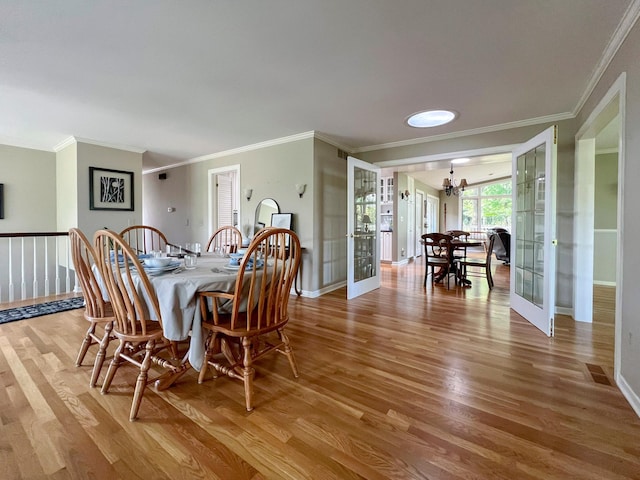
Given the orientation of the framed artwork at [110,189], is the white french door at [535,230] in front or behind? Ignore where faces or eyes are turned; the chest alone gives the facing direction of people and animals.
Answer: in front

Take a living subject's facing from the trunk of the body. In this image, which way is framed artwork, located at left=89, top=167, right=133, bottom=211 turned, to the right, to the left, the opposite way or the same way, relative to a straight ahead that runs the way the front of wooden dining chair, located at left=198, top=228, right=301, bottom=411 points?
the opposite way

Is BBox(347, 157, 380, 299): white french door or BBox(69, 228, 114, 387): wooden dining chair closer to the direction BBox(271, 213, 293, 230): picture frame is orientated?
the wooden dining chair

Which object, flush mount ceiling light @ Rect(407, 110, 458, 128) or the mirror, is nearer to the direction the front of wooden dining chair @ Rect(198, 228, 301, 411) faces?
the mirror

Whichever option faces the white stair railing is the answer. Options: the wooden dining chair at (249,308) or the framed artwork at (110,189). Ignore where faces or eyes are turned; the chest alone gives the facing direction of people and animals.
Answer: the wooden dining chair

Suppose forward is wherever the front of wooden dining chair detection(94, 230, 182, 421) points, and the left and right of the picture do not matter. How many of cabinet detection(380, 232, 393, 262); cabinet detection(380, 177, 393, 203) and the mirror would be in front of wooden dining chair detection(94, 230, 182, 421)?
3

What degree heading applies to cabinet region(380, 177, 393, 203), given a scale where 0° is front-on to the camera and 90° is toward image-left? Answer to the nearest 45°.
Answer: approximately 0°

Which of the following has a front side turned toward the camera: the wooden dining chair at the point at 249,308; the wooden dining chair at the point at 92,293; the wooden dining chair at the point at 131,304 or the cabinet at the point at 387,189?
the cabinet

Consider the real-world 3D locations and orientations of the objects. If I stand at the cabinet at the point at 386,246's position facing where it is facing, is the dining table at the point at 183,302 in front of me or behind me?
in front

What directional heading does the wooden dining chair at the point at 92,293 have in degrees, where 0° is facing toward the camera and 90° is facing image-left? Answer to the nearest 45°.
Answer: approximately 225°

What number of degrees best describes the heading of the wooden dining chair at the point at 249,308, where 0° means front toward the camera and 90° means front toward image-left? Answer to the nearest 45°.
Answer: approximately 135°

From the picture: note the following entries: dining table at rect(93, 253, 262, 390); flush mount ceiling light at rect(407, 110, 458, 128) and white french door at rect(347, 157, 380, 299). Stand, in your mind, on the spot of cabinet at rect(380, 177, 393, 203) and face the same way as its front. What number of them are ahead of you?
3
